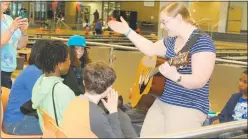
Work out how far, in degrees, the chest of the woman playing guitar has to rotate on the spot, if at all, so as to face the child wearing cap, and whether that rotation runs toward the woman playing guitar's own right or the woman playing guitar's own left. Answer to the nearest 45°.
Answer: approximately 90° to the woman playing guitar's own right

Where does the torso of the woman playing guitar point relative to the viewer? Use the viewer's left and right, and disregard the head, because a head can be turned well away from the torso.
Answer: facing the viewer and to the left of the viewer

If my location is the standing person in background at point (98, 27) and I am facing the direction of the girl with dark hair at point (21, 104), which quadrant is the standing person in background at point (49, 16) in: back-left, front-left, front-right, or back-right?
back-right

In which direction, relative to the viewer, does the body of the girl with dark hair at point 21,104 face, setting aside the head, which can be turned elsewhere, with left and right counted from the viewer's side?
facing to the right of the viewer

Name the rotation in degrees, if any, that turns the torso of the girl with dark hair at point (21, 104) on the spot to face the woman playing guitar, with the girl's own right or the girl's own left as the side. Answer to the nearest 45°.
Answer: approximately 45° to the girl's own right

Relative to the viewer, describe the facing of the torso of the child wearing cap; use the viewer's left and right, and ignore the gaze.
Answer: facing the viewer and to the right of the viewer

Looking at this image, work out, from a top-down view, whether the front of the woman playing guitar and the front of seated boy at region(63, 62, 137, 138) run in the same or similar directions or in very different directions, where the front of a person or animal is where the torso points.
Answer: very different directions

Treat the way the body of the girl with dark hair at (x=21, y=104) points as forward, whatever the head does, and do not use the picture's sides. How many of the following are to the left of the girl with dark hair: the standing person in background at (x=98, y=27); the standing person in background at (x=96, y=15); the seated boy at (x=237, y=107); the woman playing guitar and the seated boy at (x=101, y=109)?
2

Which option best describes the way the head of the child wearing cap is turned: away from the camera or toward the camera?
toward the camera

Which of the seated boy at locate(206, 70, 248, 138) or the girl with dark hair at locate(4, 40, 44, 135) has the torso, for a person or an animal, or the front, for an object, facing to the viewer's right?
the girl with dark hair

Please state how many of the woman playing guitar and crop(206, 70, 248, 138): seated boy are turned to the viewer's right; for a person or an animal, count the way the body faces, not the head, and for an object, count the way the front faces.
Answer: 0

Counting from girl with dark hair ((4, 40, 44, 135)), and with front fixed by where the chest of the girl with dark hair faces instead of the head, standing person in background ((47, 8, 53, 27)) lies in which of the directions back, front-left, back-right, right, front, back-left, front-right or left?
left

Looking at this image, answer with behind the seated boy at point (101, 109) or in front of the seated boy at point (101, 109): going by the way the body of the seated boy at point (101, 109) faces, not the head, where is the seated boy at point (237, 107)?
in front

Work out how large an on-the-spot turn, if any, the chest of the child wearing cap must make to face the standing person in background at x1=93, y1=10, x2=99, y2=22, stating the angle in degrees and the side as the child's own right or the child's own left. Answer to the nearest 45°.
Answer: approximately 135° to the child's own left

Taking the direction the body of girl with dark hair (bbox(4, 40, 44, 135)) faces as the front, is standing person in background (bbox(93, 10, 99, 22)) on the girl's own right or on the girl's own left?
on the girl's own left

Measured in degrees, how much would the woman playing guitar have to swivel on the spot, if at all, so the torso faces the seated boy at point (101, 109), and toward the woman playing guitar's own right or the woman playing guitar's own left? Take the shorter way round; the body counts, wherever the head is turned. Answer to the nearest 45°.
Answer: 0° — they already face them
